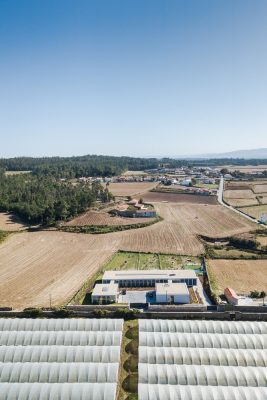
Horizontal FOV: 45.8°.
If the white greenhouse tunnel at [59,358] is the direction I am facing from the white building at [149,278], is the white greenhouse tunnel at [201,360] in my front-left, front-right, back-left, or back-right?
front-left

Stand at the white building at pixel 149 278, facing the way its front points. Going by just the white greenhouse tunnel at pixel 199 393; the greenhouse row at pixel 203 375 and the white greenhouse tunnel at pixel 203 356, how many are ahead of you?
3

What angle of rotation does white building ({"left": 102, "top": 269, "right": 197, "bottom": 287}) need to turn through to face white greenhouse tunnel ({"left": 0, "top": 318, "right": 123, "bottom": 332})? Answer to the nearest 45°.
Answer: approximately 45° to its right

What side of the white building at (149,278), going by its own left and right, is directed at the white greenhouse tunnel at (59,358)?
front

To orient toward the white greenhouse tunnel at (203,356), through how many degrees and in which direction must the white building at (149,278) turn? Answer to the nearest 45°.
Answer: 0° — it already faces it

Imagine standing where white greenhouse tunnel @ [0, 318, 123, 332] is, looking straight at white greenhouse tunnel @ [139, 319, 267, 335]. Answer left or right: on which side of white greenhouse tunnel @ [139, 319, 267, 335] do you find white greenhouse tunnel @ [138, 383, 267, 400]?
right

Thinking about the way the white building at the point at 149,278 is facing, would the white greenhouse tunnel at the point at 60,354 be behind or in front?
in front

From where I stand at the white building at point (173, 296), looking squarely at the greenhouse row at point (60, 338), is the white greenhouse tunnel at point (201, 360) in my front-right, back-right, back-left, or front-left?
front-left

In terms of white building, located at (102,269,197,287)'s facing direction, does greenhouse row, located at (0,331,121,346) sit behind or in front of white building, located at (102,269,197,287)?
in front

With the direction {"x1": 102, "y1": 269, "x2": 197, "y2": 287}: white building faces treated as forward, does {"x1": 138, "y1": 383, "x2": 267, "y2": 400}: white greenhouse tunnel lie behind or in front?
in front

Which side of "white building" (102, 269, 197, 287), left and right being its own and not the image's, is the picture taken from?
front
